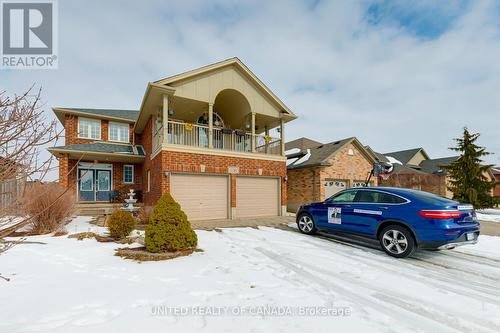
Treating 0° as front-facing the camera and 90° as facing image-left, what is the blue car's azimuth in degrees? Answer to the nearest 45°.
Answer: approximately 135°

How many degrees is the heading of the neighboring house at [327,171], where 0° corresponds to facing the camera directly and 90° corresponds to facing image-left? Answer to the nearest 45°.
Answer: approximately 315°

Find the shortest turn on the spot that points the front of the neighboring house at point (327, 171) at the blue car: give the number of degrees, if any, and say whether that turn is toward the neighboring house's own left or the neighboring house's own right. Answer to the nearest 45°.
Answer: approximately 45° to the neighboring house's own right

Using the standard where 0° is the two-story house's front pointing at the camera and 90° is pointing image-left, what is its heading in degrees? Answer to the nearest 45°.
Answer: approximately 315°

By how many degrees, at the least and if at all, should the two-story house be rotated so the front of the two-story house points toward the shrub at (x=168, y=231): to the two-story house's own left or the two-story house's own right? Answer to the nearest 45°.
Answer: approximately 45° to the two-story house's own right
